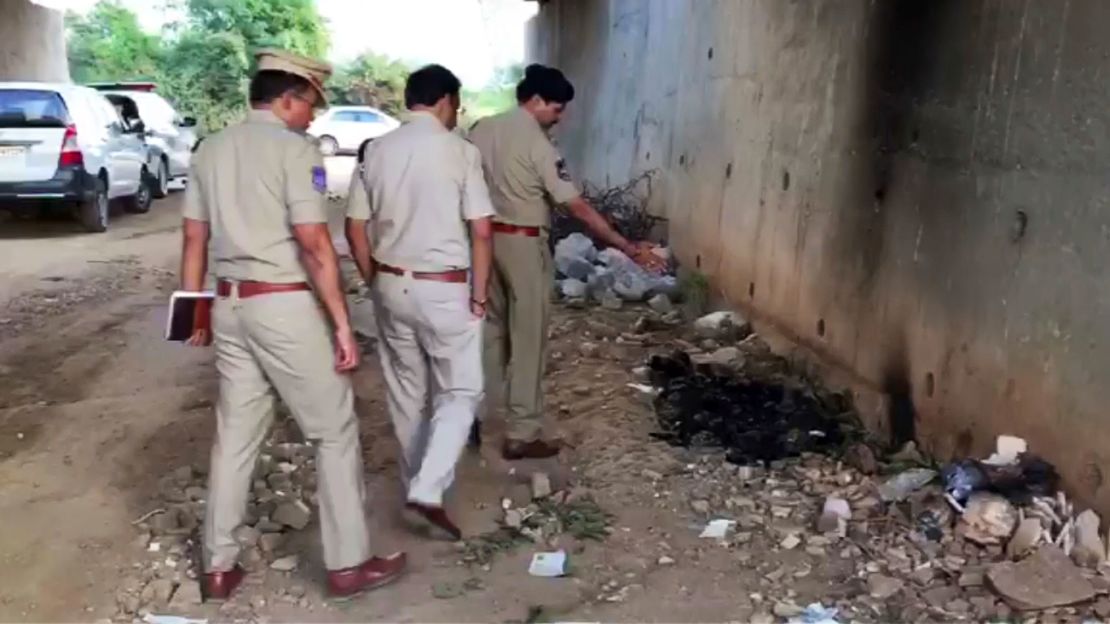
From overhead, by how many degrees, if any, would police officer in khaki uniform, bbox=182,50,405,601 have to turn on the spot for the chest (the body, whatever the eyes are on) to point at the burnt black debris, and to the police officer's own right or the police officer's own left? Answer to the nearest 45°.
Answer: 0° — they already face it

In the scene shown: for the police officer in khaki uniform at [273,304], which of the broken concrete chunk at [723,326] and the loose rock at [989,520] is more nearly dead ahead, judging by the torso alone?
the broken concrete chunk

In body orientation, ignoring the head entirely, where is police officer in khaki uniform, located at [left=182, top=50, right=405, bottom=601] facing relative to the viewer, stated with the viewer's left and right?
facing away from the viewer and to the right of the viewer

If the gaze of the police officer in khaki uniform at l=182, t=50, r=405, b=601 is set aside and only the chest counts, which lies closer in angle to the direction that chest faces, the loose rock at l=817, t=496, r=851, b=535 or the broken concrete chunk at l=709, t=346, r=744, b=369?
the broken concrete chunk

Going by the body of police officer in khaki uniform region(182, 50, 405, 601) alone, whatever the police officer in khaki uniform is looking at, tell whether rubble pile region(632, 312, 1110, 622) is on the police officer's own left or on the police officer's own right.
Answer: on the police officer's own right

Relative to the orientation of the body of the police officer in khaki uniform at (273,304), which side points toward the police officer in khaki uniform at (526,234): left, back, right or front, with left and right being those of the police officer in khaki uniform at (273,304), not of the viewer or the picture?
front

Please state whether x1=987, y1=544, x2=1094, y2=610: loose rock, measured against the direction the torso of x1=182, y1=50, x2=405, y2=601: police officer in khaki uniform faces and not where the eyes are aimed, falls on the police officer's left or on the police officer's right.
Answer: on the police officer's right

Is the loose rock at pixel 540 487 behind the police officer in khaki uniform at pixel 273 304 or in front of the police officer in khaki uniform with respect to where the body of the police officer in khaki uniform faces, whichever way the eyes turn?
in front

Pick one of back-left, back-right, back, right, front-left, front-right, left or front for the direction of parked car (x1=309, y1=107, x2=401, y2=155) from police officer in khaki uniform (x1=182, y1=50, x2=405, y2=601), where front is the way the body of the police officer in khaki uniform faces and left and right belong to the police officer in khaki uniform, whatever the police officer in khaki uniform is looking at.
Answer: front-left

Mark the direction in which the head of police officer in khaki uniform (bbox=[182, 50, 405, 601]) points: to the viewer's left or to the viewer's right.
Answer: to the viewer's right

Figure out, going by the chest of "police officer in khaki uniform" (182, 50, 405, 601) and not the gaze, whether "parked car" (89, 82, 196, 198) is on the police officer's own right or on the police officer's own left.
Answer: on the police officer's own left
